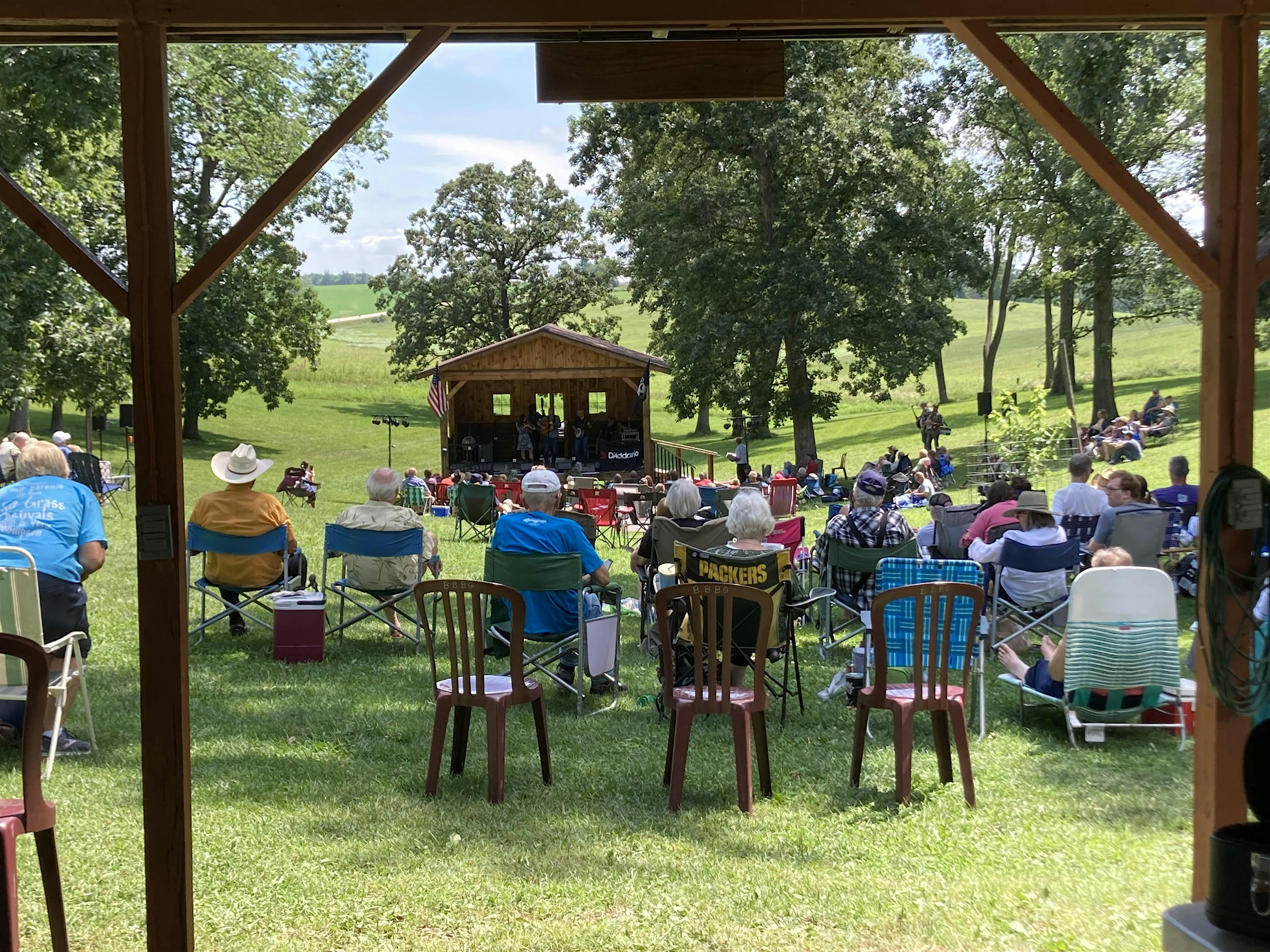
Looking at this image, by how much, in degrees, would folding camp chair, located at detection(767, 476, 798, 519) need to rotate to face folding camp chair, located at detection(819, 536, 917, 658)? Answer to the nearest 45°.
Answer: approximately 180°

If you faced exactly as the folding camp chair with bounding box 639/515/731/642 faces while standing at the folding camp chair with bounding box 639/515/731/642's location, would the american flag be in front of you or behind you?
in front

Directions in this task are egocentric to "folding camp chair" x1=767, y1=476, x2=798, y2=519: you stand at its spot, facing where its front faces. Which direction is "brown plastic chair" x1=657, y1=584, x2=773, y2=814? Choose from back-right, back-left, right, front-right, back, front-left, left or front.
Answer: back

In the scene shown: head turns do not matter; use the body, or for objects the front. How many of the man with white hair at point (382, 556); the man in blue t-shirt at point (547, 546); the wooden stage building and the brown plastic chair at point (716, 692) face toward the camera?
1

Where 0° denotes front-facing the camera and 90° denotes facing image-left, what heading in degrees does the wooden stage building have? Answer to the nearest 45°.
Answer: approximately 0°

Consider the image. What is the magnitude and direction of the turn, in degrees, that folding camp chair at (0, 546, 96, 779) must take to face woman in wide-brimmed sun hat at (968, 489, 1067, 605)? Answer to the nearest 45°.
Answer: approximately 45° to its right

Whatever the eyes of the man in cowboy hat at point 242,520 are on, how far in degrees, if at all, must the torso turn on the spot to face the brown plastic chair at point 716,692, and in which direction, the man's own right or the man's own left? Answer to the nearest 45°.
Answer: approximately 135° to the man's own right

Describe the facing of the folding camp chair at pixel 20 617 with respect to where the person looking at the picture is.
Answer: facing away from the viewer and to the right of the viewer

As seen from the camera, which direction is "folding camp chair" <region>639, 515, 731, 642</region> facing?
away from the camera

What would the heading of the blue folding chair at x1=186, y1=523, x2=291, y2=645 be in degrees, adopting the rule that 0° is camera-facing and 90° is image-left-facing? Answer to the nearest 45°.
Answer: approximately 180°

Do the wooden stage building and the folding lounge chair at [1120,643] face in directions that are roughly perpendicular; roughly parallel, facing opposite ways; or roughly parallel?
roughly parallel, facing opposite ways

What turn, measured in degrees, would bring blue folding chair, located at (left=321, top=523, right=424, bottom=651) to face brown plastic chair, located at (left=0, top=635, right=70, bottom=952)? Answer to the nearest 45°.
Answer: approximately 180°

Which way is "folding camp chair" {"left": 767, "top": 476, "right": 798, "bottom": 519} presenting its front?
away from the camera

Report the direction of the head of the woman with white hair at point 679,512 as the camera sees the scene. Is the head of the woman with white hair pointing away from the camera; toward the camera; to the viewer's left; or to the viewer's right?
away from the camera

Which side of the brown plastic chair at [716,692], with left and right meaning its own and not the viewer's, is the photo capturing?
back

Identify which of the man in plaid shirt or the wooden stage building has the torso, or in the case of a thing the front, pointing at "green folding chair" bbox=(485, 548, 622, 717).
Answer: the wooden stage building

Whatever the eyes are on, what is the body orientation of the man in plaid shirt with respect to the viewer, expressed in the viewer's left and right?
facing away from the viewer

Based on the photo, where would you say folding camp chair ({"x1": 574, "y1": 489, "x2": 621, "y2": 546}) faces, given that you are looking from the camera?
facing away from the viewer

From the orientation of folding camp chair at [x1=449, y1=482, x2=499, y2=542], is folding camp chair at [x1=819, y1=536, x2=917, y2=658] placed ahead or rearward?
rearward

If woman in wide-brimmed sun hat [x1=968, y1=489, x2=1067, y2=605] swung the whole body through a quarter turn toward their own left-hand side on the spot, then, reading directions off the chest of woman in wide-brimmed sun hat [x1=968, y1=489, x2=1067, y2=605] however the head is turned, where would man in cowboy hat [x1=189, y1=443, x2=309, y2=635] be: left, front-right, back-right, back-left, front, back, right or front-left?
front-right

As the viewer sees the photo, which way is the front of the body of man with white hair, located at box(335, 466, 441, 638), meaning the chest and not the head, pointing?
away from the camera
